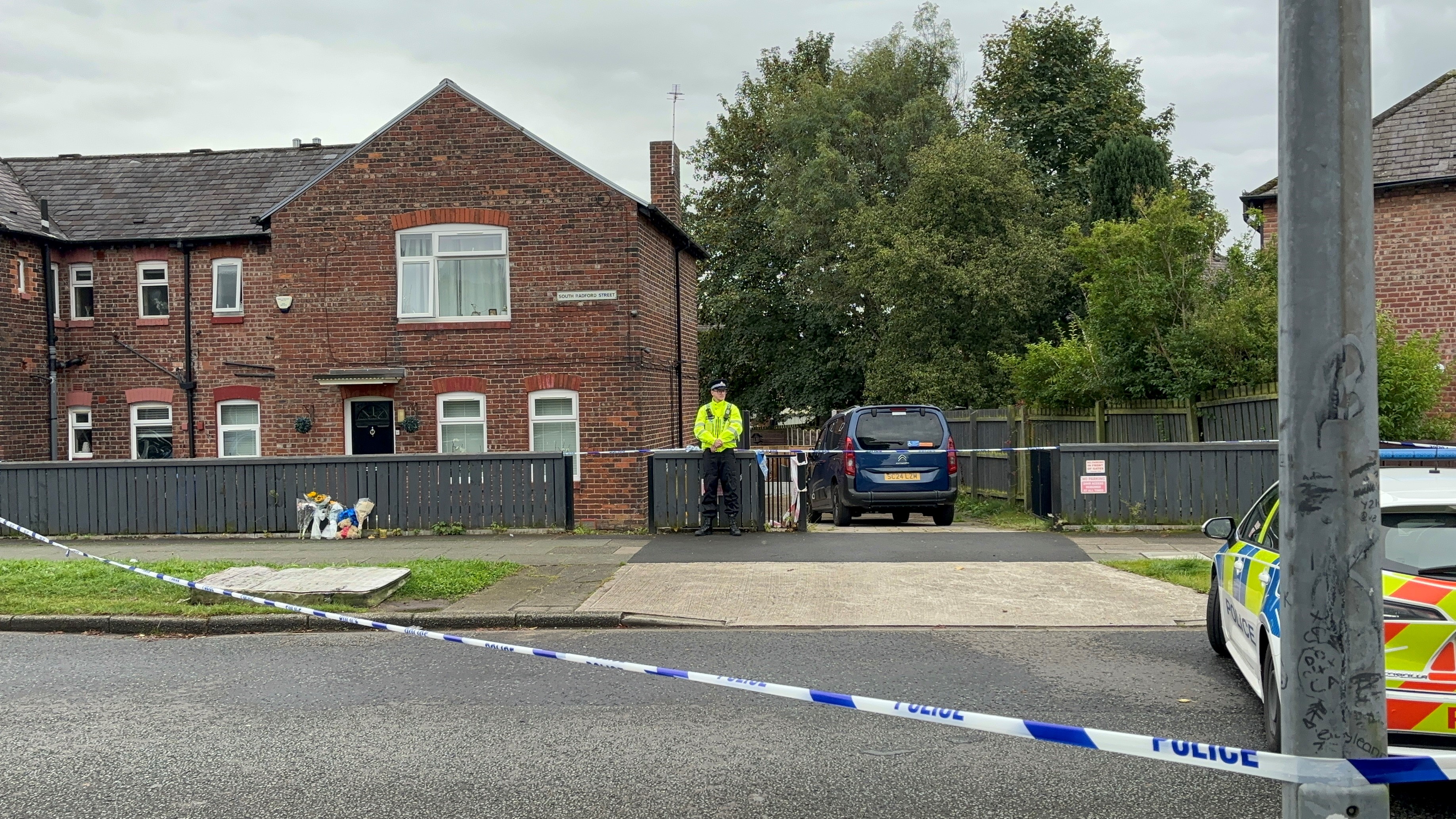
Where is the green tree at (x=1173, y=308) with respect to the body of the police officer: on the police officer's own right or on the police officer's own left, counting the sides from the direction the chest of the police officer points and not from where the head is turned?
on the police officer's own left

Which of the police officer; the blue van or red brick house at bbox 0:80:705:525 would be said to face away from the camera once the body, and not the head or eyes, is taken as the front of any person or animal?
the blue van

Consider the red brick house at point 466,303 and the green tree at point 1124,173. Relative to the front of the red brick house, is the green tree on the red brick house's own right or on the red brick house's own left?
on the red brick house's own left

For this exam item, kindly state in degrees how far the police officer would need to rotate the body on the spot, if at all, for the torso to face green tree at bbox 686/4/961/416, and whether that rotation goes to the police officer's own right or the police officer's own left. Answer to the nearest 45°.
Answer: approximately 180°

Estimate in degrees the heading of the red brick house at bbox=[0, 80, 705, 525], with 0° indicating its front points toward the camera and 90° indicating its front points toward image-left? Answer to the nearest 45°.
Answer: approximately 0°

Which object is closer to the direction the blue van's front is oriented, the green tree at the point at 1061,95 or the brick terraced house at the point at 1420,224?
the green tree

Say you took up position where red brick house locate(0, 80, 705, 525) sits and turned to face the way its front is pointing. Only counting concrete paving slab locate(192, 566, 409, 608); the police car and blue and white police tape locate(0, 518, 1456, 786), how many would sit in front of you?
3

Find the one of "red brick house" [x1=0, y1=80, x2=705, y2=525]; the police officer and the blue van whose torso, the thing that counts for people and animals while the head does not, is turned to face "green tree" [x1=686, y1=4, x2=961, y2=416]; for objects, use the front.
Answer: the blue van

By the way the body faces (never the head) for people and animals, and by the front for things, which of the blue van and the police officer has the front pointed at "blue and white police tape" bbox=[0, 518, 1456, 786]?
the police officer

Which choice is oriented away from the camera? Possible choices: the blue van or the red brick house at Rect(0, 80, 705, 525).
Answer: the blue van

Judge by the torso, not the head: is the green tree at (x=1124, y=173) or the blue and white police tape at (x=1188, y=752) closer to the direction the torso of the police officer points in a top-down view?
the blue and white police tape

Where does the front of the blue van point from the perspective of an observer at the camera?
facing away from the viewer
